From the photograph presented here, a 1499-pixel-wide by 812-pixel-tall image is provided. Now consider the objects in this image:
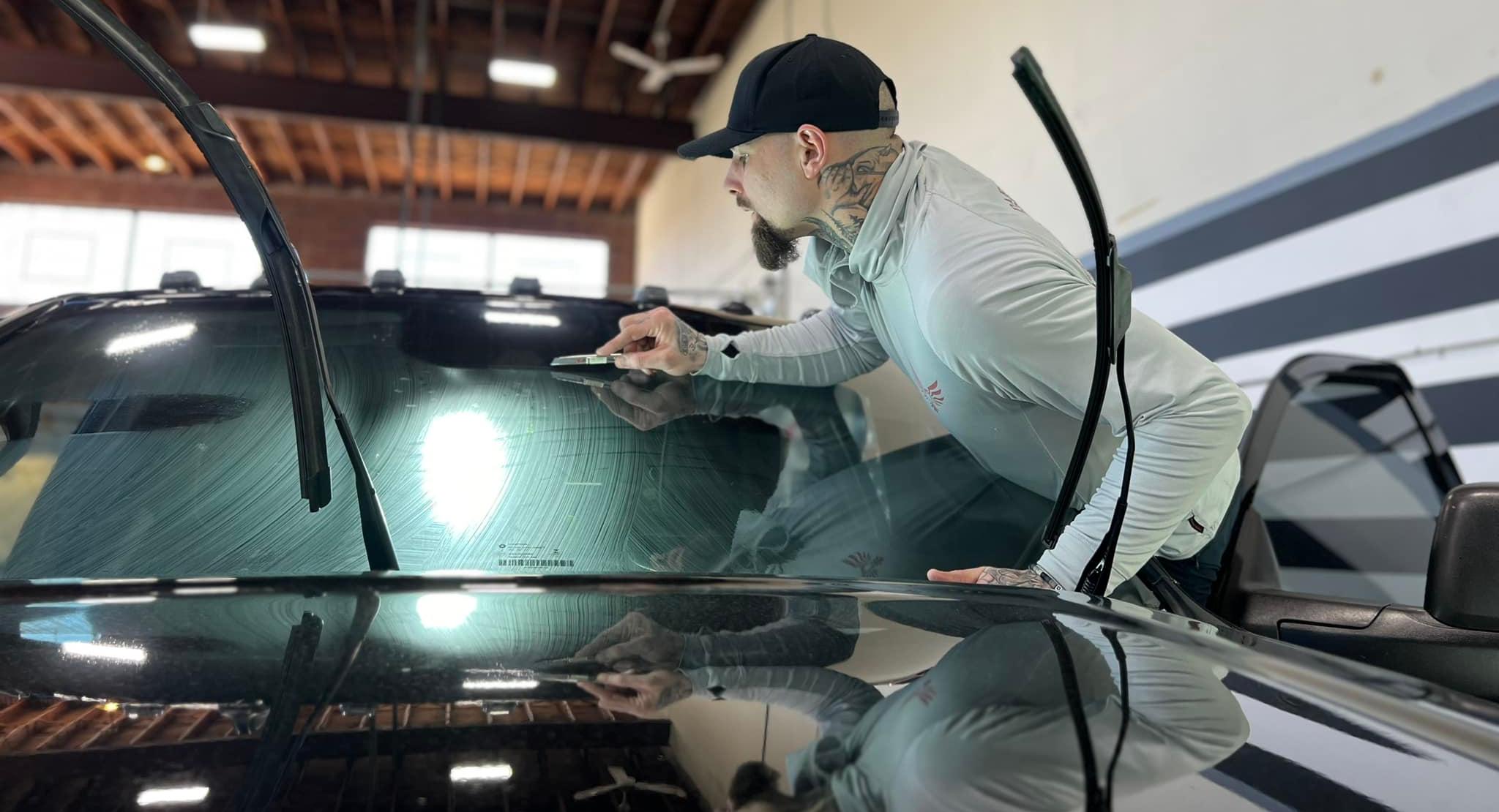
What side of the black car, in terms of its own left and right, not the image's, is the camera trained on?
front

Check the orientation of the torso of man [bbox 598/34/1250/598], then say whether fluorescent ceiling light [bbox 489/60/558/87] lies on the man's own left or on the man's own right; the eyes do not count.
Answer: on the man's own right

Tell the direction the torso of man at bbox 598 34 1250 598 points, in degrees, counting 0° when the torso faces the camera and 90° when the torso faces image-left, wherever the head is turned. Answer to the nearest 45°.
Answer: approximately 90°

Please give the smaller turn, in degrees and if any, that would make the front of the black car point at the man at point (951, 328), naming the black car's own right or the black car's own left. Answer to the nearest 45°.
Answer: approximately 135° to the black car's own left

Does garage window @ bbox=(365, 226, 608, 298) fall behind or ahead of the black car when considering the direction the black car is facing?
behind

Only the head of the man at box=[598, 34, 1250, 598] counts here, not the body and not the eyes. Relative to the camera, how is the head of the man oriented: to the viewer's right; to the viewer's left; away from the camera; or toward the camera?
to the viewer's left

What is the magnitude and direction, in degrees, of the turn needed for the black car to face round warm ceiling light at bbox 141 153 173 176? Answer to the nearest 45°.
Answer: approximately 135° to its right

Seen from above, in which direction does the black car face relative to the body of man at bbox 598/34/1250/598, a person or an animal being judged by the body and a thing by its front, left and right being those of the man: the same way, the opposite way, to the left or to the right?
to the left

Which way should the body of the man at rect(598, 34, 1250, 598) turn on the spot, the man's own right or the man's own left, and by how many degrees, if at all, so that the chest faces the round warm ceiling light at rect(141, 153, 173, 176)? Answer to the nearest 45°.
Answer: approximately 45° to the man's own right

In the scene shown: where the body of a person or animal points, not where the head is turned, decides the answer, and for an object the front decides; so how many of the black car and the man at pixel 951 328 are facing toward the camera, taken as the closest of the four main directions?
1
